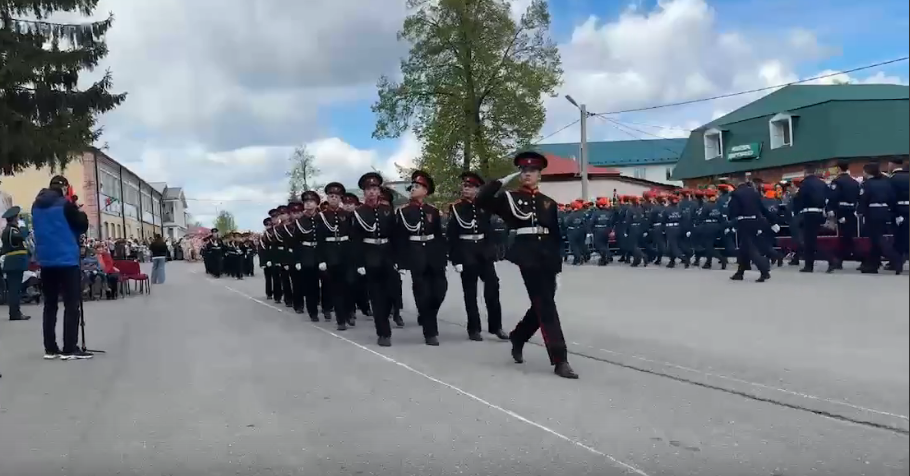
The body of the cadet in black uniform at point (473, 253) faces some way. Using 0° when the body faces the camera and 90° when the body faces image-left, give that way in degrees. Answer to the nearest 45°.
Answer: approximately 315°

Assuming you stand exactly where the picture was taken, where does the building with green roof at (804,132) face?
facing the viewer and to the left of the viewer

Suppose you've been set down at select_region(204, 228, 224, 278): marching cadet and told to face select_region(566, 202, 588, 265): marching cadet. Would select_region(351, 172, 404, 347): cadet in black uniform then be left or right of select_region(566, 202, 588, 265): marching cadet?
right

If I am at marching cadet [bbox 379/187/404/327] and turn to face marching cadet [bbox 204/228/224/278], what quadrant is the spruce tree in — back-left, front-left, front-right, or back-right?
front-left

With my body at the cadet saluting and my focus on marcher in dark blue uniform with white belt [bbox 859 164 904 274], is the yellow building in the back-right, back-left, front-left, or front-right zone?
front-left

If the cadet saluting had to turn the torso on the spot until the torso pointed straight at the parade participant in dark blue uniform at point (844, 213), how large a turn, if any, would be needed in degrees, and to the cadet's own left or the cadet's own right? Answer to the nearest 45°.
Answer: approximately 90° to the cadet's own left

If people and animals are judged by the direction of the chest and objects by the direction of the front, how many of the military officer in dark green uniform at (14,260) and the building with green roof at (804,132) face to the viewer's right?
1

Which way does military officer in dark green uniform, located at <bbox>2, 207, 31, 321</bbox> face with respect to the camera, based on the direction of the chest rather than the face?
to the viewer's right

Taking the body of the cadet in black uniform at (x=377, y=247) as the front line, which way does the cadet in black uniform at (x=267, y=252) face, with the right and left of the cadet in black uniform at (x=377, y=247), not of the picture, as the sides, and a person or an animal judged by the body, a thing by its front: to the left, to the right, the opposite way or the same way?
the same way

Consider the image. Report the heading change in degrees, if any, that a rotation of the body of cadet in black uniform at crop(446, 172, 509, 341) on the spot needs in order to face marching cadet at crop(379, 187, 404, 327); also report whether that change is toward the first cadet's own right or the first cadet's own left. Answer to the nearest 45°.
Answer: approximately 180°

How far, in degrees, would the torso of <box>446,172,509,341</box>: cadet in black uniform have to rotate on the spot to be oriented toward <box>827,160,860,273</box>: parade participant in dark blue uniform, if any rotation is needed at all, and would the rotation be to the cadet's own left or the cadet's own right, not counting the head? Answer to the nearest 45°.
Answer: approximately 45° to the cadet's own left

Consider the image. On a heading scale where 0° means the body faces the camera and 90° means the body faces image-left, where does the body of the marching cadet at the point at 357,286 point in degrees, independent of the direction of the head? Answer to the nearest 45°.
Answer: approximately 315°

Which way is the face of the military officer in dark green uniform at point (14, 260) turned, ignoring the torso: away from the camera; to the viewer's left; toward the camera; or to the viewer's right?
to the viewer's right

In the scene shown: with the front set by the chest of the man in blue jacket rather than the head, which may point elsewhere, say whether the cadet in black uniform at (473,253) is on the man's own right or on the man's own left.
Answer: on the man's own right
